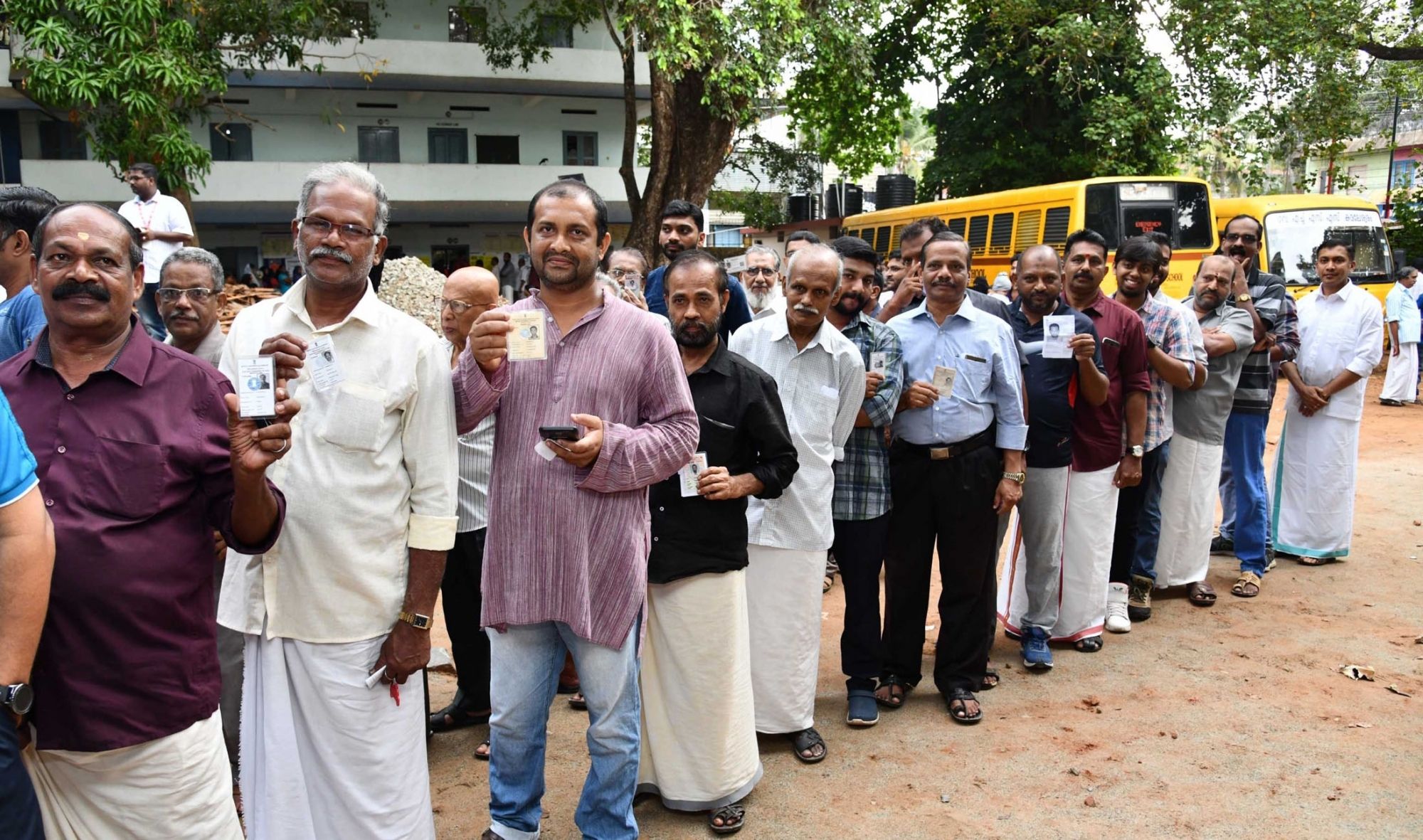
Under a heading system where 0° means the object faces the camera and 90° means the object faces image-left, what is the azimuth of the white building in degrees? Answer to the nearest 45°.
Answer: approximately 0°

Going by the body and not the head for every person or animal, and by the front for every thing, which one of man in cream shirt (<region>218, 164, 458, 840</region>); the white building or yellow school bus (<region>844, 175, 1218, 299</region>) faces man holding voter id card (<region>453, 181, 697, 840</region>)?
the white building

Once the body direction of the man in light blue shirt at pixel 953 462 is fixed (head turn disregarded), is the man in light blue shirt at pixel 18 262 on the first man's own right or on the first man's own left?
on the first man's own right

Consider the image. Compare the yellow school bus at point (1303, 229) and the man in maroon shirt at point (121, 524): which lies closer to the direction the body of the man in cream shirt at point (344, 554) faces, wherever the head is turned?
the man in maroon shirt

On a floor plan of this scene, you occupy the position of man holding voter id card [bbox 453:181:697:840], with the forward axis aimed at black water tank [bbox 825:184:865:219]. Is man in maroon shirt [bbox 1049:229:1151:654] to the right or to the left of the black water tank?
right

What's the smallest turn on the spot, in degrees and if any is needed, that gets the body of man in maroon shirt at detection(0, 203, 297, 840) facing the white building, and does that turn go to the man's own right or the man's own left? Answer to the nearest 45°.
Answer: approximately 135° to the man's own right

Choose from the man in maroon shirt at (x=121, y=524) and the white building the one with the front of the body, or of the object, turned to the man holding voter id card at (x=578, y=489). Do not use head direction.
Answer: the white building

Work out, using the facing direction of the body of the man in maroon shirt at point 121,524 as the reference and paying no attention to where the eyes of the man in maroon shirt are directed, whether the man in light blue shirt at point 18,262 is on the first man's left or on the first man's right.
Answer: on the first man's right
